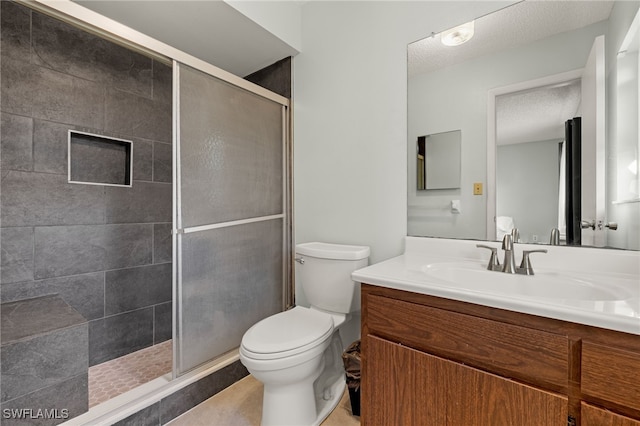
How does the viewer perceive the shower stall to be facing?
facing the viewer and to the right of the viewer

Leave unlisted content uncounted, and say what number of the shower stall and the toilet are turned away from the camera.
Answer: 0

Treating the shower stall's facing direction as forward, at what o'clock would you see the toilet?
The toilet is roughly at 12 o'clock from the shower stall.

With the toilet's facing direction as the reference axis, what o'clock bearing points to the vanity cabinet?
The vanity cabinet is roughly at 9 o'clock from the toilet.

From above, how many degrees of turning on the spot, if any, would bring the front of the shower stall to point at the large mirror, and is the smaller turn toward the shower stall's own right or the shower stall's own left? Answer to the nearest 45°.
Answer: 0° — it already faces it
